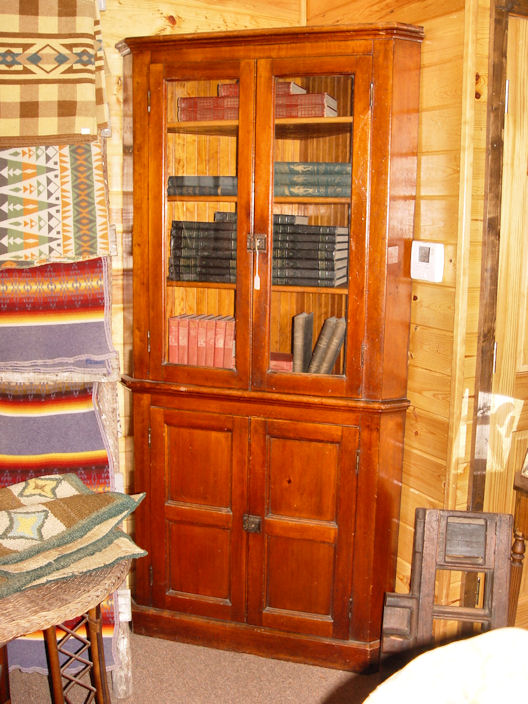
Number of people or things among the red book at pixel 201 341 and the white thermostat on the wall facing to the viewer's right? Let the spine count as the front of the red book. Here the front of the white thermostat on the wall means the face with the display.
0

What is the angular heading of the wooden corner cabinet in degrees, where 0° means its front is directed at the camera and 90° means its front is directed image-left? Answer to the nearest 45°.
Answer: approximately 45°

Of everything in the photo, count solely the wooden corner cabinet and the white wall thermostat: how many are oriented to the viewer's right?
0

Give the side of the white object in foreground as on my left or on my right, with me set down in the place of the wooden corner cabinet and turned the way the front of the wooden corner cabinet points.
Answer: on my left

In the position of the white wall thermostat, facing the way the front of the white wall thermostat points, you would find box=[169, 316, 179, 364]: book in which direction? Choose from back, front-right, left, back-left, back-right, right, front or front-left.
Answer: front-right

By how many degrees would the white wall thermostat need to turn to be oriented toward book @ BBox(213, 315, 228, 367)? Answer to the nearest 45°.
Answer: approximately 45° to its right
